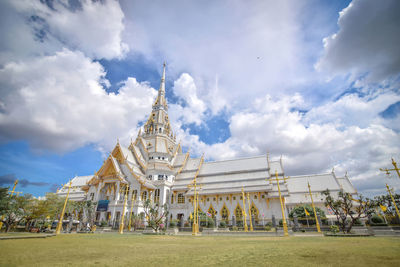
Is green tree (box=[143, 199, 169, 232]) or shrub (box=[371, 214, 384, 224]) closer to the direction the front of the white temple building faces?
the green tree

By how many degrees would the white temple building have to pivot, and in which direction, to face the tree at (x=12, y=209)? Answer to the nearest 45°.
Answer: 0° — it already faces it

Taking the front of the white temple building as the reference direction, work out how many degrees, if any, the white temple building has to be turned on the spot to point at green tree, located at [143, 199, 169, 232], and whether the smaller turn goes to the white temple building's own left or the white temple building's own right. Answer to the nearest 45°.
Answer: approximately 45° to the white temple building's own left

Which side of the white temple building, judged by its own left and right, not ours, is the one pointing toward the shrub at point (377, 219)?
left

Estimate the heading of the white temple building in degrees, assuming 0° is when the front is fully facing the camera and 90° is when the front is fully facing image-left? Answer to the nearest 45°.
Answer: approximately 45°

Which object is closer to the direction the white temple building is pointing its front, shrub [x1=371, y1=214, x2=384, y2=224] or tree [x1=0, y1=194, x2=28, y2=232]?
the tree
